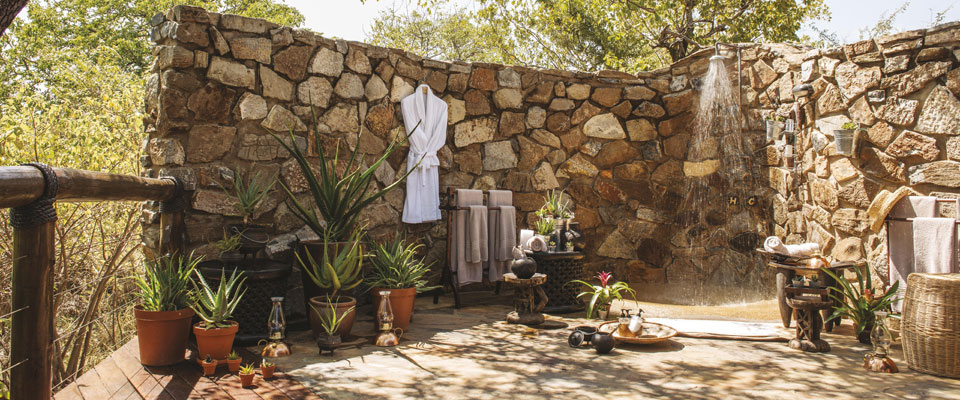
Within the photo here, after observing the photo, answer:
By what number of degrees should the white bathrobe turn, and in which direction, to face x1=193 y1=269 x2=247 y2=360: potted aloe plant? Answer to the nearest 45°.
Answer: approximately 45° to its right

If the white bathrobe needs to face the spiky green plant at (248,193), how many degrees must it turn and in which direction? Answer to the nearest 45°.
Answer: approximately 45° to its right

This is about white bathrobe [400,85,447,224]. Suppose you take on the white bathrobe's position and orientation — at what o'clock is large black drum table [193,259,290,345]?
The large black drum table is roughly at 1 o'clock from the white bathrobe.

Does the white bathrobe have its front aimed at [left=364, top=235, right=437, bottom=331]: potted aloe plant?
yes

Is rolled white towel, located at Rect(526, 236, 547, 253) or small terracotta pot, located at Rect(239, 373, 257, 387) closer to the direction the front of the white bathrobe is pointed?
the small terracotta pot

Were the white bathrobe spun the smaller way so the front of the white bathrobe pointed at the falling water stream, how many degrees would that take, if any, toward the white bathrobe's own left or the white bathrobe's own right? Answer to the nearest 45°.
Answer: approximately 90° to the white bathrobe's own left

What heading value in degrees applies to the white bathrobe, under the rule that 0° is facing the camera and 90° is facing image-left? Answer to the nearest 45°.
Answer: approximately 0°

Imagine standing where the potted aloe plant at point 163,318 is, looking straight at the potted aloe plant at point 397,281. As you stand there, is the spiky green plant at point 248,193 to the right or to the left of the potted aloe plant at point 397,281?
left

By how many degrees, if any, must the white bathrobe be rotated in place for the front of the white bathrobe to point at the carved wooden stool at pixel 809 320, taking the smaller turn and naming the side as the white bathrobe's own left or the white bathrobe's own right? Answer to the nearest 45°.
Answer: approximately 45° to the white bathrobe's own left

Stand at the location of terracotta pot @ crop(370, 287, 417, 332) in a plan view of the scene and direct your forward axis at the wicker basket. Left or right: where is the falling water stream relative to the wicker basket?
left
